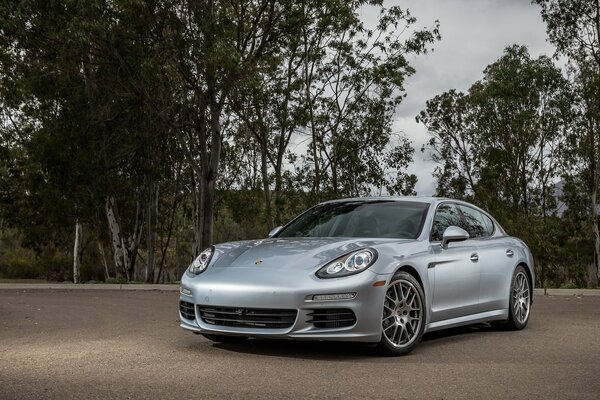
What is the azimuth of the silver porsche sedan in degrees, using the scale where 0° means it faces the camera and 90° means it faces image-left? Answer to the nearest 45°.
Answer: approximately 45°

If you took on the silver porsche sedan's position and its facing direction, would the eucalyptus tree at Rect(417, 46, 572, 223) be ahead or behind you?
behind
